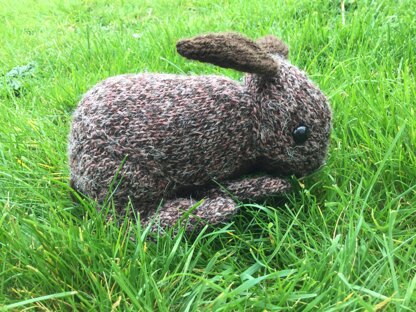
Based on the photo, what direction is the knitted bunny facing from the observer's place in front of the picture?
facing to the right of the viewer
